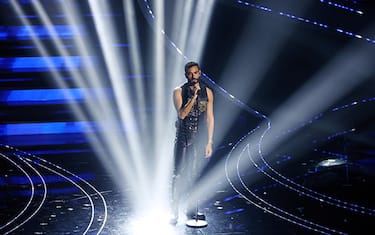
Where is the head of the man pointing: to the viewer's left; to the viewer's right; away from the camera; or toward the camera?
toward the camera

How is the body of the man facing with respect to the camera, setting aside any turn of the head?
toward the camera

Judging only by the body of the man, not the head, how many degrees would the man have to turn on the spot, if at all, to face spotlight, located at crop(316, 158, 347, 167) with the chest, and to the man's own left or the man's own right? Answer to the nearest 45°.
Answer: approximately 135° to the man's own left
